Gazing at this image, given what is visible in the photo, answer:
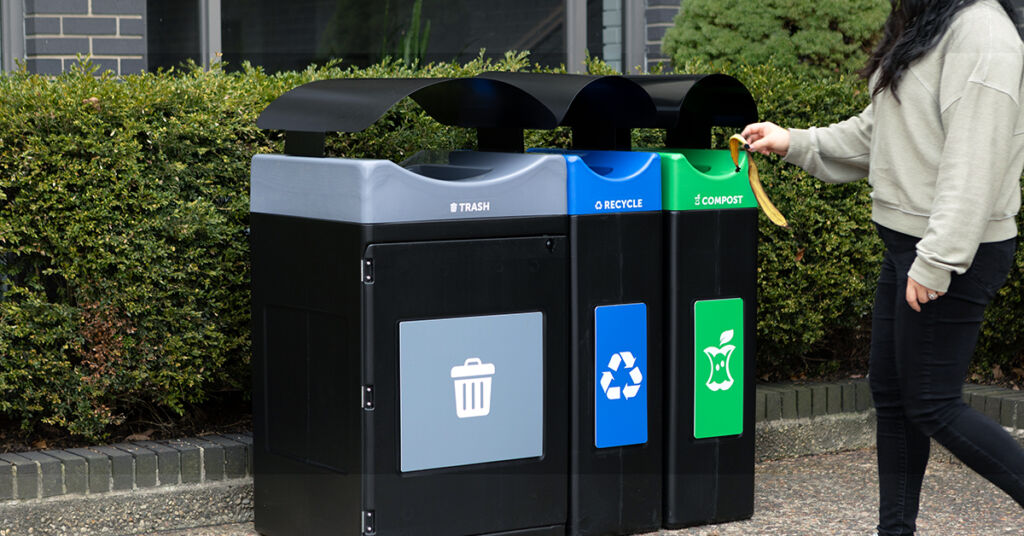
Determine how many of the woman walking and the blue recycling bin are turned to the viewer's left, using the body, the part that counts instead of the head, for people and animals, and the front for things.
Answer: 1

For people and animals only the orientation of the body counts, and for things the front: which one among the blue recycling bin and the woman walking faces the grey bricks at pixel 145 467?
the woman walking

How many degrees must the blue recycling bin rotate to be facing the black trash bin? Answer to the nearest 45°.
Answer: approximately 90° to its right

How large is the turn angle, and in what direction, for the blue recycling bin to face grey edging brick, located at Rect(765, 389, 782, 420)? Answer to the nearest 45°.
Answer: approximately 90° to its left

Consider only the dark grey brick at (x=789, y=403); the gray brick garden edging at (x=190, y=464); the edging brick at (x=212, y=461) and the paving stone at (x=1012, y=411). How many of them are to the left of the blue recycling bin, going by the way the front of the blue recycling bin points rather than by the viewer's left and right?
2

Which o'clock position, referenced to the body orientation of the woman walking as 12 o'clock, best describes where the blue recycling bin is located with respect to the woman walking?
The blue recycling bin is roughly at 1 o'clock from the woman walking.

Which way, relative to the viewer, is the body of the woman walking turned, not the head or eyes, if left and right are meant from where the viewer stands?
facing to the left of the viewer

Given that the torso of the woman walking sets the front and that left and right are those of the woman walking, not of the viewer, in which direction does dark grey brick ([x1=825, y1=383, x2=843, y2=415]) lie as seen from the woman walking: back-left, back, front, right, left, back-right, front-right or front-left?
right

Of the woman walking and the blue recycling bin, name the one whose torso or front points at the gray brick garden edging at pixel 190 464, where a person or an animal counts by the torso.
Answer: the woman walking

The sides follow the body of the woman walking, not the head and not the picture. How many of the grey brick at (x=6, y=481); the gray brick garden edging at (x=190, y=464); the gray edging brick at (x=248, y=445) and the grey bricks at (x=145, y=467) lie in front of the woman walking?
4

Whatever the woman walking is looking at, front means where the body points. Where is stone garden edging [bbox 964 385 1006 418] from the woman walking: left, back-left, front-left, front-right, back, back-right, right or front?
right

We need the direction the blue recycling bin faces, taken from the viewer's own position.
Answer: facing the viewer and to the right of the viewer

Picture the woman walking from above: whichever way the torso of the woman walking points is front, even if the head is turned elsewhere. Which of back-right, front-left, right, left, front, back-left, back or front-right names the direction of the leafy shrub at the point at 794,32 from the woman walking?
right

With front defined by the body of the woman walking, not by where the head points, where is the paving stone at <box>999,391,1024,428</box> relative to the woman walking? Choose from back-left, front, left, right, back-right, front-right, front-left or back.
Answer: right

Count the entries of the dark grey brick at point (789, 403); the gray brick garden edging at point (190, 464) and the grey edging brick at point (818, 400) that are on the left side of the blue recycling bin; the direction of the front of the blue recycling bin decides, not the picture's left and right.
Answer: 2

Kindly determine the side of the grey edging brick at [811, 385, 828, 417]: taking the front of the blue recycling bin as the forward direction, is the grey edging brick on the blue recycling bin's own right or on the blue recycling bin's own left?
on the blue recycling bin's own left

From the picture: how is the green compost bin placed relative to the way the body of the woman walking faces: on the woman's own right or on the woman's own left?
on the woman's own right

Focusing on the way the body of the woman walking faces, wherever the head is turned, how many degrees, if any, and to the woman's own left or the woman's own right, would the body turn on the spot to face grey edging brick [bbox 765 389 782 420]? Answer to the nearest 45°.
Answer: approximately 90° to the woman's own right

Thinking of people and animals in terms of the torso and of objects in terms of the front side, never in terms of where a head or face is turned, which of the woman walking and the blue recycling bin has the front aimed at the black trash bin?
the woman walking

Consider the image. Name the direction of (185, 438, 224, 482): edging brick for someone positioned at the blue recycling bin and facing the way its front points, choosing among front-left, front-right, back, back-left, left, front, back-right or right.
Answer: back-right
